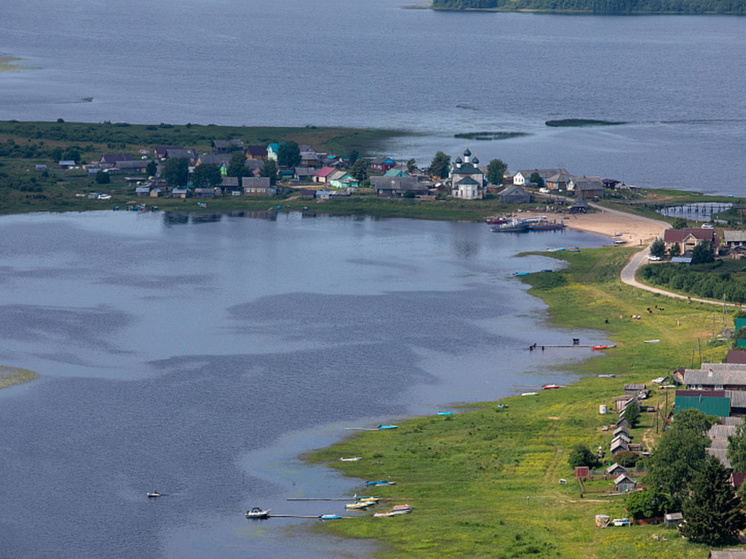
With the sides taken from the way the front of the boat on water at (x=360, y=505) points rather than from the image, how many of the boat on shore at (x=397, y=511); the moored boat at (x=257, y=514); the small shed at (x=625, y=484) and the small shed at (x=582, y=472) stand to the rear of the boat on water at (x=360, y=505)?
1

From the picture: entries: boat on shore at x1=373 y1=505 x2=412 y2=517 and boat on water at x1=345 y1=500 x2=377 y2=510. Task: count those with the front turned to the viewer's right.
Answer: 2

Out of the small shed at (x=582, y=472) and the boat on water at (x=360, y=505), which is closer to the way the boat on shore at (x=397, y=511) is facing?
the small shed

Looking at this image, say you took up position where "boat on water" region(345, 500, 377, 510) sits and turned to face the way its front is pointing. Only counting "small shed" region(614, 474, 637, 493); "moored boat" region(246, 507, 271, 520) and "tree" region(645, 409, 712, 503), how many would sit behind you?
1

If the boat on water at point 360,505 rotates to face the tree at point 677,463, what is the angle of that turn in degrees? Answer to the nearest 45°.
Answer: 0° — it already faces it

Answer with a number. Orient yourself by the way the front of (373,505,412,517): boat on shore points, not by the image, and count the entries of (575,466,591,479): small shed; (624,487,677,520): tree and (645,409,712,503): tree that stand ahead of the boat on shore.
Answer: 3

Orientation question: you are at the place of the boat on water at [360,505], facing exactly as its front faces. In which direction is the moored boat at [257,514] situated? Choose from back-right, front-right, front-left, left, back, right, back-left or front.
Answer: back

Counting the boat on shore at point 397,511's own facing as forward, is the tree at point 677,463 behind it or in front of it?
in front

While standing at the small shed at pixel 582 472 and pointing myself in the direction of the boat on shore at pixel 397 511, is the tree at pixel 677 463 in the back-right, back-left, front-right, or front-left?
back-left

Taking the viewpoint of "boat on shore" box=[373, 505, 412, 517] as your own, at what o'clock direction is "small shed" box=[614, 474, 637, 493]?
The small shed is roughly at 12 o'clock from the boat on shore.

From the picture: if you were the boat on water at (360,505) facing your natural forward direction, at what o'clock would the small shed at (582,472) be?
The small shed is roughly at 12 o'clock from the boat on water.

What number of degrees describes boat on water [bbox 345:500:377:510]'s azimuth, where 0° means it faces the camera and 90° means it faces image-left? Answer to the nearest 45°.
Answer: approximately 270°

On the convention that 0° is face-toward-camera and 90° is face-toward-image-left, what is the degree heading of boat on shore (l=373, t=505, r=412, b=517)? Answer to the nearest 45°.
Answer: approximately 270°

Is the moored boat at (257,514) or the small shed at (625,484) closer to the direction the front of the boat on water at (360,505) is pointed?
the small shed
